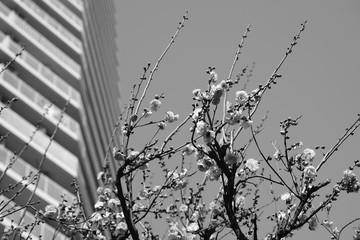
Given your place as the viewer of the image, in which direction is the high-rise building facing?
facing the viewer and to the right of the viewer
